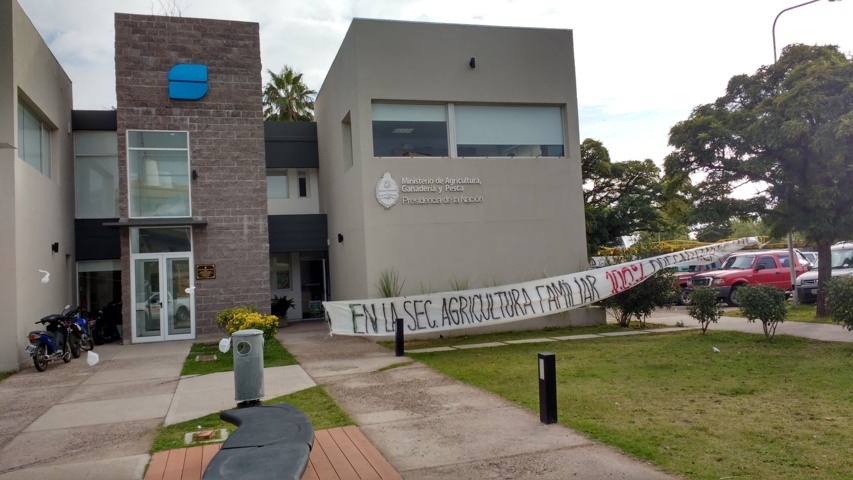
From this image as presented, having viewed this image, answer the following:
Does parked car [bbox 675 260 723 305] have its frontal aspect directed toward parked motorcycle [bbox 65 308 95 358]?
yes

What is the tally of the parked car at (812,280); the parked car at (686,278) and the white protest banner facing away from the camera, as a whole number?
0

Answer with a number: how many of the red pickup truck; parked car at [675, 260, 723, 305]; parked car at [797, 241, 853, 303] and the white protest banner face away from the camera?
0

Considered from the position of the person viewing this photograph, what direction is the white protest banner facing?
facing the viewer and to the right of the viewer

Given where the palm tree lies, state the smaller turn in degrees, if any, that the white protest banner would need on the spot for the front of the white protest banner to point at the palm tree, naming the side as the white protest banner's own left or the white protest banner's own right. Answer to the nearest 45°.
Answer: approximately 180°

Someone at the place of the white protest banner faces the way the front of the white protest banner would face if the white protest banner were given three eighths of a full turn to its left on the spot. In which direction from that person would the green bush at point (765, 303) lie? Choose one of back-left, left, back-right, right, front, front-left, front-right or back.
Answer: right

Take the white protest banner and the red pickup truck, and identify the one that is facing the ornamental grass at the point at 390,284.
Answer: the red pickup truck

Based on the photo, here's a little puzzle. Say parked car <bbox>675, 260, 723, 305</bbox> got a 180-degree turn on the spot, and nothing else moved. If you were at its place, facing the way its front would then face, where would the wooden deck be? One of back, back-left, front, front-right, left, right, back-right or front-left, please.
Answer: back-right

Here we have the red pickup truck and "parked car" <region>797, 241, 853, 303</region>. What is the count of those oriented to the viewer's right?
0

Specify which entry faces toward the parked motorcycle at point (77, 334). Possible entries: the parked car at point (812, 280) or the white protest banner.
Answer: the parked car

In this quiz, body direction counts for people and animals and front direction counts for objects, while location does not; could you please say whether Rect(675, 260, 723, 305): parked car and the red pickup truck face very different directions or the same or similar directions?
same or similar directions

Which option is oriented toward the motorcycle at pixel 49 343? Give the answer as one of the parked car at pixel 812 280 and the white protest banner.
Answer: the parked car

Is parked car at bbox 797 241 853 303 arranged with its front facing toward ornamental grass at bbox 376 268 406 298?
yes

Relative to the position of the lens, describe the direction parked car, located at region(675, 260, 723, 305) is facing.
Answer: facing the viewer and to the left of the viewer

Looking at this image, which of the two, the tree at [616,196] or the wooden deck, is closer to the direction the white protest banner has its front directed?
the wooden deck

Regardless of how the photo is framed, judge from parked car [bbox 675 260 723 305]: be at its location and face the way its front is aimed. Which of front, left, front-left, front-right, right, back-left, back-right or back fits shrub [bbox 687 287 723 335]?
front-left

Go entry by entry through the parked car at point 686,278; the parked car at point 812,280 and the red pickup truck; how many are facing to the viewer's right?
0

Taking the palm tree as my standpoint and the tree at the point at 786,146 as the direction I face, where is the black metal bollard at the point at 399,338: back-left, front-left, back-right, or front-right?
front-right
